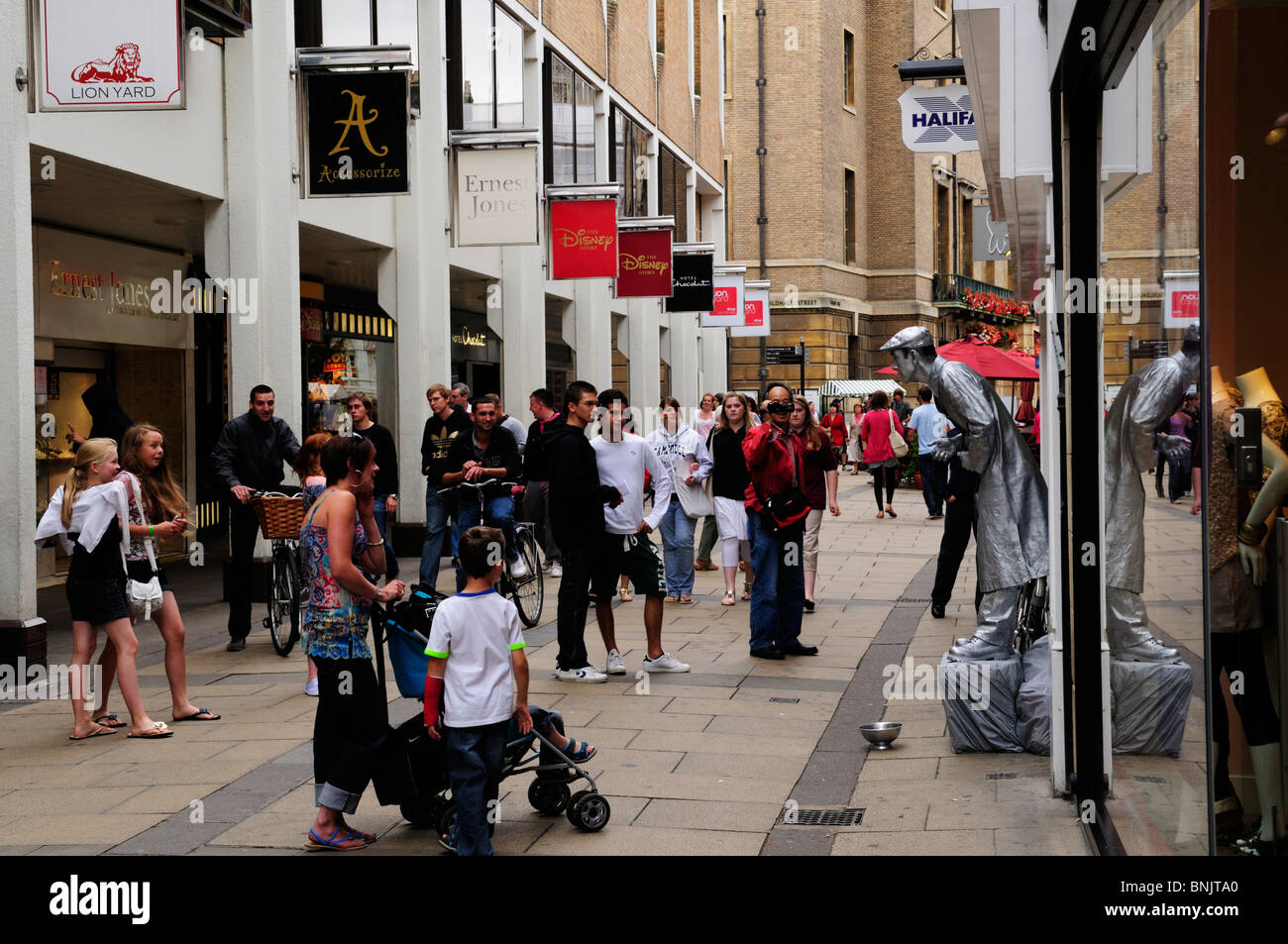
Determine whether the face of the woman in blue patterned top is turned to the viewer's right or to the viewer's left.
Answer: to the viewer's right

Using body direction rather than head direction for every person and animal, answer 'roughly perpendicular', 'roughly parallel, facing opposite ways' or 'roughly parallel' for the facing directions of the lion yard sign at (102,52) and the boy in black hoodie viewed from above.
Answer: roughly perpendicular

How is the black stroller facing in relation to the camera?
to the viewer's right

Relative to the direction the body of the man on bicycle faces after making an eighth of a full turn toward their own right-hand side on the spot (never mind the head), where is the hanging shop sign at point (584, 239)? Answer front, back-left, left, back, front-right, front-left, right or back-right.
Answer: back-right

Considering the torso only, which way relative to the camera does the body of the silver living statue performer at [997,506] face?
to the viewer's left
